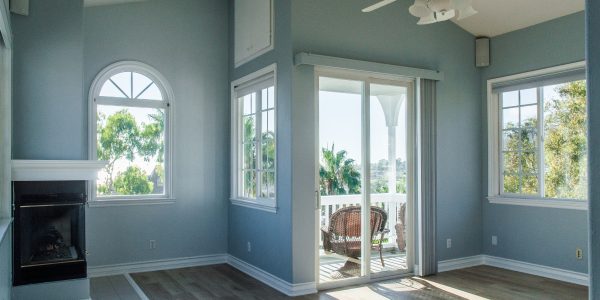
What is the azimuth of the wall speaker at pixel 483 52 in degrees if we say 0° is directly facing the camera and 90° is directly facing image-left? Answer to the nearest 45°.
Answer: approximately 0°

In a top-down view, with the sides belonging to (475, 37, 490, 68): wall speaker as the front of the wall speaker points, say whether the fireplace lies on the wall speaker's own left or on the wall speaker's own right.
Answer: on the wall speaker's own right

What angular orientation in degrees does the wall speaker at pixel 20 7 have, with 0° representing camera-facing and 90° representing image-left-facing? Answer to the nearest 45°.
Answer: approximately 315°

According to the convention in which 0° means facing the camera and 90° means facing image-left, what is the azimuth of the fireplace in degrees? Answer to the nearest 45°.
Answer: approximately 315°
